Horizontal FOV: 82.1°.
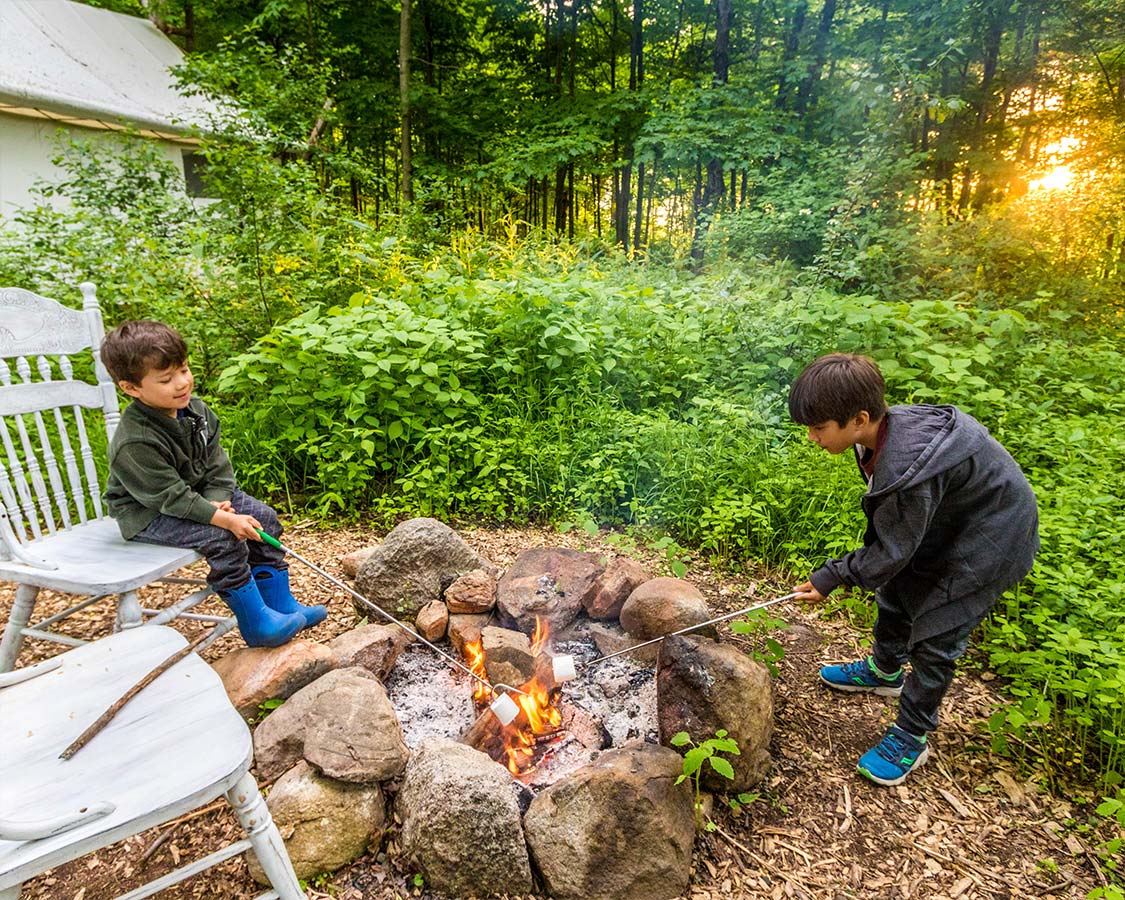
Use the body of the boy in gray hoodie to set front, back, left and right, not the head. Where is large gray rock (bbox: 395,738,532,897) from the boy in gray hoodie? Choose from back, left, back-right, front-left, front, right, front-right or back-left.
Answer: front-left

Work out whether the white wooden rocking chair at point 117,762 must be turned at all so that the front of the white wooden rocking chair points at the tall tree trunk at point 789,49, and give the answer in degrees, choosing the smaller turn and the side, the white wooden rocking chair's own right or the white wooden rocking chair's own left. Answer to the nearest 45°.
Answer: approximately 45° to the white wooden rocking chair's own left

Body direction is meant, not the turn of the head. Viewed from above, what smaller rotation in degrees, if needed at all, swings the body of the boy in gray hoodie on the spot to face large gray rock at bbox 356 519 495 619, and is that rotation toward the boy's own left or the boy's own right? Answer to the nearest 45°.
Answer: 0° — they already face it

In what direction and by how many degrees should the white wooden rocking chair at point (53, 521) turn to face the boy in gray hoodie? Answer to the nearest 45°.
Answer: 0° — it already faces them

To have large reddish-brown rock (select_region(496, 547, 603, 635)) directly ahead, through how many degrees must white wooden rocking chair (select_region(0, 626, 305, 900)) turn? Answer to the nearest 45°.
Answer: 0° — it already faces it

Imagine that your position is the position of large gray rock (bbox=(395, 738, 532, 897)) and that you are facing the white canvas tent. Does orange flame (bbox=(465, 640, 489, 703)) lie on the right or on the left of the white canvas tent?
right

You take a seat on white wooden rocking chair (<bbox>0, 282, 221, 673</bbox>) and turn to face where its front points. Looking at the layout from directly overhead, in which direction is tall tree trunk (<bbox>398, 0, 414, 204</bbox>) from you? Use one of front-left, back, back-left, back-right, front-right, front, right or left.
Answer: left

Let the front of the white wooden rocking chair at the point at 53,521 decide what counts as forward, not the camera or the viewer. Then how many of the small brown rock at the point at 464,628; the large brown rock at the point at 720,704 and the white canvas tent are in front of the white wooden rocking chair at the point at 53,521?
2

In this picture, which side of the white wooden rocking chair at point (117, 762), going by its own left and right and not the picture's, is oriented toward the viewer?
right

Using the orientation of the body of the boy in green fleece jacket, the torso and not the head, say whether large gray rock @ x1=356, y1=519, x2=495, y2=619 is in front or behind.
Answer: in front

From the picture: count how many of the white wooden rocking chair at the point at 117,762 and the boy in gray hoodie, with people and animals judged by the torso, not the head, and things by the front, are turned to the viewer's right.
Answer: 1

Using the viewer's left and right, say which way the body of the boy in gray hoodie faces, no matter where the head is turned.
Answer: facing to the left of the viewer

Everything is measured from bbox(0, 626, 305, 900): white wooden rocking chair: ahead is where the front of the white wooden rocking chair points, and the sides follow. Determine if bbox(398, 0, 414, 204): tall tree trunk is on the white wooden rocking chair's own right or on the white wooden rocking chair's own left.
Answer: on the white wooden rocking chair's own left

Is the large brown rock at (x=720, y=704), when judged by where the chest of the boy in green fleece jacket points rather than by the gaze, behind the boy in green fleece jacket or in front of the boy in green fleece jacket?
in front

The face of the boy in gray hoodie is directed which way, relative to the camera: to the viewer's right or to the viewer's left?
to the viewer's left
